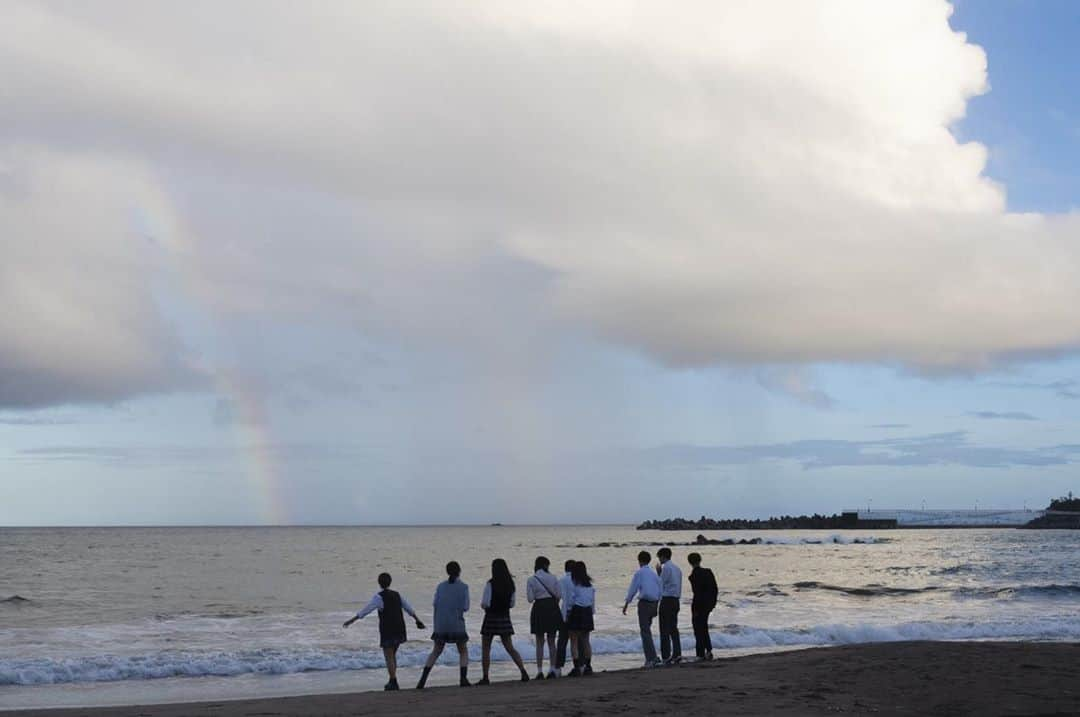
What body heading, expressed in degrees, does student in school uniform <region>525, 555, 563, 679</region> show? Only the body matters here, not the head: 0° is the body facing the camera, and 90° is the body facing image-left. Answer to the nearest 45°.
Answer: approximately 180°

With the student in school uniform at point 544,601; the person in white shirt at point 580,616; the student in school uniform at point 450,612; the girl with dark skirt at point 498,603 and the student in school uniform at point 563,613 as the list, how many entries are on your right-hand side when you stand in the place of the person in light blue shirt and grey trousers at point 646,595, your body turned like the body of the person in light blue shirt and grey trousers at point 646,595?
0

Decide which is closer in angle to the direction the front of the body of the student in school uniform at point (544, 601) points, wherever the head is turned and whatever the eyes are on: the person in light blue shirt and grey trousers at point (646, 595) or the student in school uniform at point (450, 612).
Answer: the person in light blue shirt and grey trousers

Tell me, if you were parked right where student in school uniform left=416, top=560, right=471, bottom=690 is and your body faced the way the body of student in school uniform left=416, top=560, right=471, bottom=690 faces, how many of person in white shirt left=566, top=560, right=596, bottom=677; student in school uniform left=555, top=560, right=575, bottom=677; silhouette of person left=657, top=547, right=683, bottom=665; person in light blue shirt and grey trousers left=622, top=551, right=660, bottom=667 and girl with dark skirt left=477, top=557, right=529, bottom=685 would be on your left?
0

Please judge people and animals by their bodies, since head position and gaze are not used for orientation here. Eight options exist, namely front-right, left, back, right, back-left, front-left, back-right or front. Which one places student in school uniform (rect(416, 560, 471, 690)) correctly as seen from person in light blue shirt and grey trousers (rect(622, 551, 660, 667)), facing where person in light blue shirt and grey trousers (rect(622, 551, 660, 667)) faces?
left

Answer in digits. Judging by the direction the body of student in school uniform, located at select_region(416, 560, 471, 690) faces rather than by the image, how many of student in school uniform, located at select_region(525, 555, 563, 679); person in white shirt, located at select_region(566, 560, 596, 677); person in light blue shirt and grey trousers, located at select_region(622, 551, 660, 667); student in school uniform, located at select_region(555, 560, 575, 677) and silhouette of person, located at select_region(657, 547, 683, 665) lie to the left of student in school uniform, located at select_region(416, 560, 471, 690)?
0

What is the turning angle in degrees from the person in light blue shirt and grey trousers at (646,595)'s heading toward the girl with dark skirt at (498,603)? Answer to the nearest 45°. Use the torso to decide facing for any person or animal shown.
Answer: approximately 90° to their left

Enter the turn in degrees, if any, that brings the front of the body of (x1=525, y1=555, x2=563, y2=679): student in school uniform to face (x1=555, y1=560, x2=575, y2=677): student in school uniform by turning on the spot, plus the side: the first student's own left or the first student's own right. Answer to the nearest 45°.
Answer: approximately 45° to the first student's own right

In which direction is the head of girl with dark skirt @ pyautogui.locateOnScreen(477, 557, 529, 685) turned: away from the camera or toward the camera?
away from the camera

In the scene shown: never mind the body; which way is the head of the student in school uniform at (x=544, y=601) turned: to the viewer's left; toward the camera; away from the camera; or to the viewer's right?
away from the camera

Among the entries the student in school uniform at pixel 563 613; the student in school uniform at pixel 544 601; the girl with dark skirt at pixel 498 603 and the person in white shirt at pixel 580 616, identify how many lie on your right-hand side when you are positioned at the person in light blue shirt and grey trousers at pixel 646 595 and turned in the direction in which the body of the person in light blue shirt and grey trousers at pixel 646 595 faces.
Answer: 0

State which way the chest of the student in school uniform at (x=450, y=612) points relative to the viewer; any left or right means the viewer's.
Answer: facing away from the viewer

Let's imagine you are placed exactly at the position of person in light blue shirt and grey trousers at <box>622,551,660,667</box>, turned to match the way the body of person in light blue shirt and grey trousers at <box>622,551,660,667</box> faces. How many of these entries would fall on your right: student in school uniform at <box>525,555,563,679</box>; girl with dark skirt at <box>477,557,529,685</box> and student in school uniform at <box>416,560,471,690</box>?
0

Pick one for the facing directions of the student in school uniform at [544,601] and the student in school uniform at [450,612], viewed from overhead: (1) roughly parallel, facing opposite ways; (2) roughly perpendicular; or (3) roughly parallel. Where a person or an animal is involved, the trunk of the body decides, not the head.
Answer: roughly parallel

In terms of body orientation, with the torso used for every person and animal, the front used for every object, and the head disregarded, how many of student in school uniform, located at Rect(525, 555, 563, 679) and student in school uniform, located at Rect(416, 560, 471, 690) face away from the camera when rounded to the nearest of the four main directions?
2

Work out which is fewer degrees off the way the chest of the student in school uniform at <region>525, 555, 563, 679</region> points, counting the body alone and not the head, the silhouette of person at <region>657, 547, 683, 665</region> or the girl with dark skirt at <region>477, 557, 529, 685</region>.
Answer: the silhouette of person

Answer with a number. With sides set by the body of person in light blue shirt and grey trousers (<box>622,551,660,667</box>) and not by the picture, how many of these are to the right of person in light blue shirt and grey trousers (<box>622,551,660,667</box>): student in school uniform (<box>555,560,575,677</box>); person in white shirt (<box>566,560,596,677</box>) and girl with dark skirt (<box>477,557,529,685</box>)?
0
